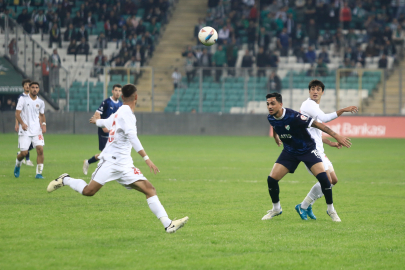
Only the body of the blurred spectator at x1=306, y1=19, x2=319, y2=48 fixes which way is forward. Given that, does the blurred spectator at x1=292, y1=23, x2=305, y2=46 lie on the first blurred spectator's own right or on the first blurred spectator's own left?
on the first blurred spectator's own right

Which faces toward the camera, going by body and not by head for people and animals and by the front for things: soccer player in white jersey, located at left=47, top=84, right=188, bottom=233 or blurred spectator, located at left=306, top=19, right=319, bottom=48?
the blurred spectator

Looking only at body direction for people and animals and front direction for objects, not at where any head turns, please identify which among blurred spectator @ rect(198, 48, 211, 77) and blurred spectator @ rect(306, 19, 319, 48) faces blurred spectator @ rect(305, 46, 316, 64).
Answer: blurred spectator @ rect(306, 19, 319, 48)

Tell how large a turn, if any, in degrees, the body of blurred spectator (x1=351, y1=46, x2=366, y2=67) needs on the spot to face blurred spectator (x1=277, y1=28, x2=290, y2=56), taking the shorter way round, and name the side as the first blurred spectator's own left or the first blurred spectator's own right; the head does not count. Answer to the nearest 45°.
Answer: approximately 90° to the first blurred spectator's own right

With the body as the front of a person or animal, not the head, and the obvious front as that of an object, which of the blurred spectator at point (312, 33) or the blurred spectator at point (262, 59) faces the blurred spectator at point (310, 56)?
the blurred spectator at point (312, 33)

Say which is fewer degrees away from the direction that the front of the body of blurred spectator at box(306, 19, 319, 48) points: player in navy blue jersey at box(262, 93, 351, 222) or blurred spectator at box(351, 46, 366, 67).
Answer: the player in navy blue jersey

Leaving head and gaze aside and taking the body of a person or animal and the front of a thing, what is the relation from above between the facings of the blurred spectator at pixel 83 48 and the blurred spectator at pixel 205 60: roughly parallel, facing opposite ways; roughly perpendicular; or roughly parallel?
roughly parallel

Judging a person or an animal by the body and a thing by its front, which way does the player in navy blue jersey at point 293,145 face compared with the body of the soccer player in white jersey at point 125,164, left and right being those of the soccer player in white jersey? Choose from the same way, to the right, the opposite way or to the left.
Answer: the opposite way

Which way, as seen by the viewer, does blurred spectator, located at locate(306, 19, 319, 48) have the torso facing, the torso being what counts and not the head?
toward the camera

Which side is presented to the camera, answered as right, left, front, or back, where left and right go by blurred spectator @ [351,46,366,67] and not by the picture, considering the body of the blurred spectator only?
front

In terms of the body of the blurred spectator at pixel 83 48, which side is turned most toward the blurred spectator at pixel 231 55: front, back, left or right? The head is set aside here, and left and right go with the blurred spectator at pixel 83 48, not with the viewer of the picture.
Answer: left

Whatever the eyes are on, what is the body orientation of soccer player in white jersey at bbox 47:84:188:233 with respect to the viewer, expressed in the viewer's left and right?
facing away from the viewer and to the right of the viewer

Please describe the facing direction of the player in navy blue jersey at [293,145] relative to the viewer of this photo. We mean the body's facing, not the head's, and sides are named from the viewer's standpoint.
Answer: facing the viewer and to the left of the viewer

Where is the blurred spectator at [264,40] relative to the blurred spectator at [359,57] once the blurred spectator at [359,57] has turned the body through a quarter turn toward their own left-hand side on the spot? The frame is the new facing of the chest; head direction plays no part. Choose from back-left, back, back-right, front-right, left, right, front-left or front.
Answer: back

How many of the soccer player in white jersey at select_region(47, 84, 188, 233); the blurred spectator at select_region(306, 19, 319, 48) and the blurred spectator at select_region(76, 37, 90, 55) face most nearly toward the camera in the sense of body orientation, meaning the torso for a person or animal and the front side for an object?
2
